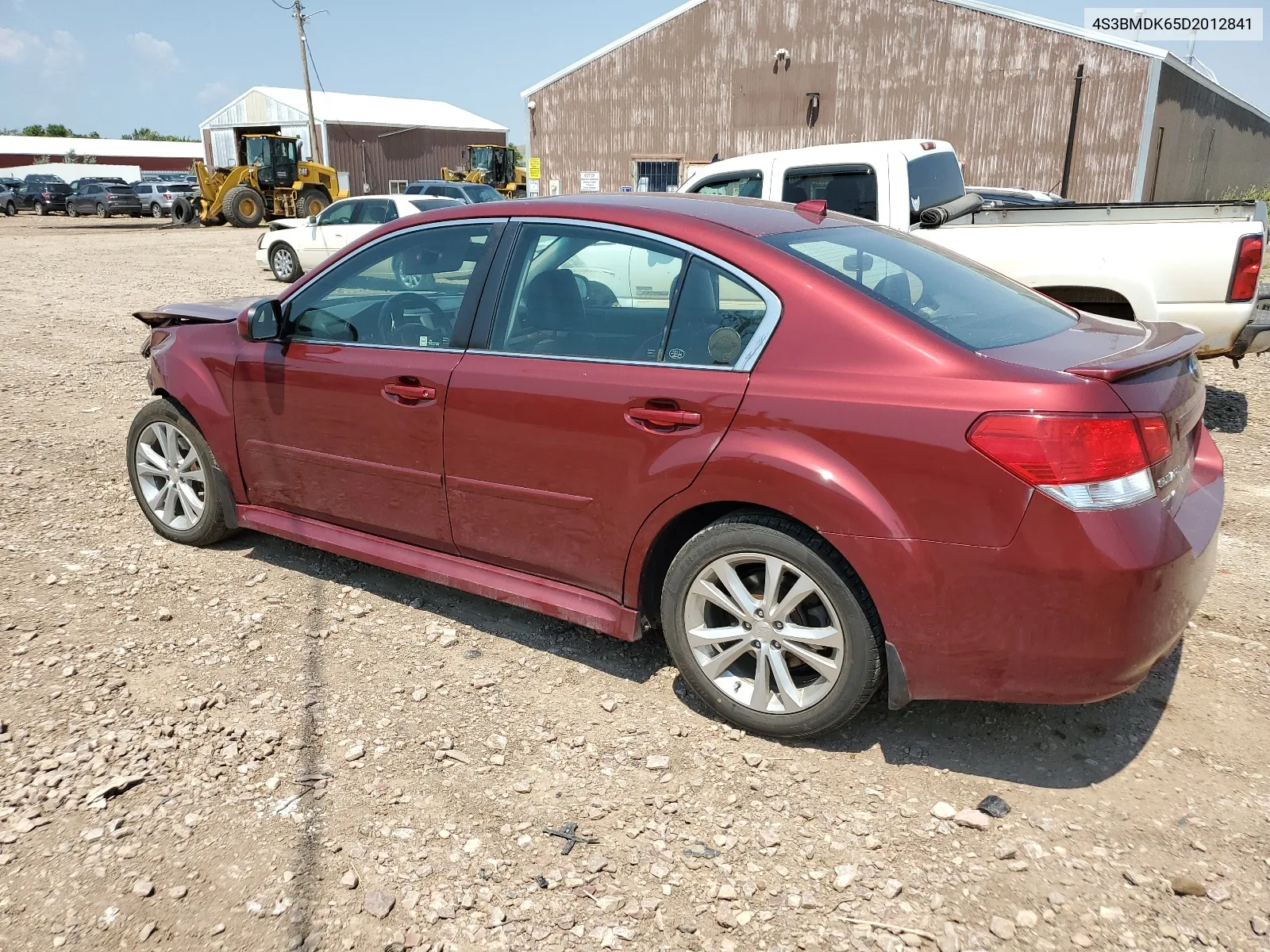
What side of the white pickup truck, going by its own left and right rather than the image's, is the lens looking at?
left

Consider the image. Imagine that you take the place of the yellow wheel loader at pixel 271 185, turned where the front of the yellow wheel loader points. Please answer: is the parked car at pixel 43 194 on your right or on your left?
on your right

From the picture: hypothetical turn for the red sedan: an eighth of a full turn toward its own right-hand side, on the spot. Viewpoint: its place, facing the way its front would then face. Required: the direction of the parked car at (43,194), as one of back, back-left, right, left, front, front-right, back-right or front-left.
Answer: front-left

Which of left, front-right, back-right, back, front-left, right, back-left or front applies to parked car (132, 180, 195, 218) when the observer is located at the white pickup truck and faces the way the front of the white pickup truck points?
front-right

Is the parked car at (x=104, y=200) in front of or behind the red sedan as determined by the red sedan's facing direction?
in front

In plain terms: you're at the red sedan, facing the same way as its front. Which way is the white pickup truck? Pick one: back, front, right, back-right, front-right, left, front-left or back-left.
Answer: right

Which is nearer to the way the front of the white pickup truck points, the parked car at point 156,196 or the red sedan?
the parked car

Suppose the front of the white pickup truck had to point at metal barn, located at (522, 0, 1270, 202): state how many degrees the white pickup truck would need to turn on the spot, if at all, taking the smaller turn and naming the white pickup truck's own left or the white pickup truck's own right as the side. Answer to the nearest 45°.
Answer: approximately 90° to the white pickup truck's own right

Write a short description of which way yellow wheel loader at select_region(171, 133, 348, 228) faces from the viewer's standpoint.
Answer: facing the viewer and to the left of the viewer

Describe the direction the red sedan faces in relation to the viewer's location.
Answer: facing away from the viewer and to the left of the viewer

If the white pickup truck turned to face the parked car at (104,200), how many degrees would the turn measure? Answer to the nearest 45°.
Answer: approximately 45° to its right

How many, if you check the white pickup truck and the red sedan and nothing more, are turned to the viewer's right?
0

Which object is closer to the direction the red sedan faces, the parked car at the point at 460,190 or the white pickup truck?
the parked car
